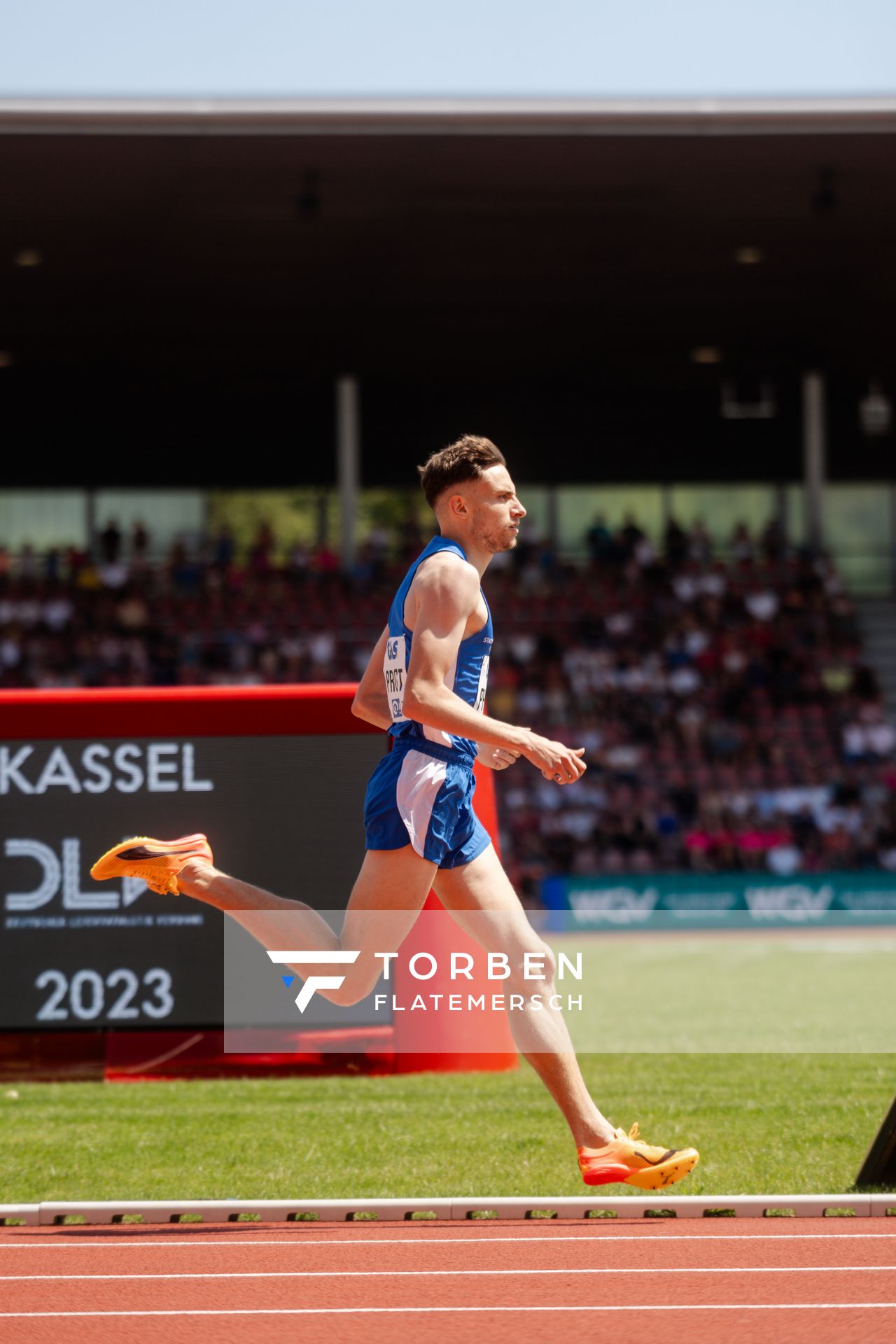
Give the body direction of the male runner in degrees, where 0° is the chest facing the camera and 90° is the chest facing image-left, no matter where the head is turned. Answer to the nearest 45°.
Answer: approximately 270°

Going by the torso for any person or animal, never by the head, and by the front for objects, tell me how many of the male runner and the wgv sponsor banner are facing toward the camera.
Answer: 1

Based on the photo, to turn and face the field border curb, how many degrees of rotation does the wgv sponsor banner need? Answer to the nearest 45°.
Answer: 0° — it already faces it

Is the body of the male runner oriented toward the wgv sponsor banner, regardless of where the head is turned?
no

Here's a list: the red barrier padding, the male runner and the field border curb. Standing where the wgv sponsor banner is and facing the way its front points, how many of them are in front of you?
3

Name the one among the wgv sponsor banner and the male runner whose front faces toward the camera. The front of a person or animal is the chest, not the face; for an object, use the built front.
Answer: the wgv sponsor banner

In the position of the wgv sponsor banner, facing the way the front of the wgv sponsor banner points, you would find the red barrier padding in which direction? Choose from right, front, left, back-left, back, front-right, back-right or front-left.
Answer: front

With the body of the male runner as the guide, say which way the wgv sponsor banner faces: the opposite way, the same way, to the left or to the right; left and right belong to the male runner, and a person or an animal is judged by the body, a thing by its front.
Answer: to the right

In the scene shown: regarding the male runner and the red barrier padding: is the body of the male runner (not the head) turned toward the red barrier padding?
no

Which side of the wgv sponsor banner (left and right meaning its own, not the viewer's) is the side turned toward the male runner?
front

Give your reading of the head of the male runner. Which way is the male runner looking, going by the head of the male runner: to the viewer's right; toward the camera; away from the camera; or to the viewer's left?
to the viewer's right

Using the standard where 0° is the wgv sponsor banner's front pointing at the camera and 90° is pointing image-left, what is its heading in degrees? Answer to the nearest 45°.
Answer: approximately 0°
